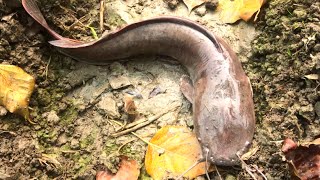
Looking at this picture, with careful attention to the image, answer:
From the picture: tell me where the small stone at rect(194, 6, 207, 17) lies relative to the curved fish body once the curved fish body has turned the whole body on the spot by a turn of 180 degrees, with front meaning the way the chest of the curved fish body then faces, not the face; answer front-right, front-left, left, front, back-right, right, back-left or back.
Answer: front

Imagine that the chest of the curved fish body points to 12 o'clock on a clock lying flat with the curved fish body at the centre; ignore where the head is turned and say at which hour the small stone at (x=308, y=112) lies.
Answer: The small stone is roughly at 10 o'clock from the curved fish body.

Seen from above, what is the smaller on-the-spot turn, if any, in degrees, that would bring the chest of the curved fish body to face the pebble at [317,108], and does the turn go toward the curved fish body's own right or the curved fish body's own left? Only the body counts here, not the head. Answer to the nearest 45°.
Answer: approximately 45° to the curved fish body's own left

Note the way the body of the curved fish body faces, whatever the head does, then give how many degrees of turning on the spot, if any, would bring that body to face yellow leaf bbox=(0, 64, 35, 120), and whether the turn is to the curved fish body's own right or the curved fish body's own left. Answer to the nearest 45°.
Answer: approximately 90° to the curved fish body's own right

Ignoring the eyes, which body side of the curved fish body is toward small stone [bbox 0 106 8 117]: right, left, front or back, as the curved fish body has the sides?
right

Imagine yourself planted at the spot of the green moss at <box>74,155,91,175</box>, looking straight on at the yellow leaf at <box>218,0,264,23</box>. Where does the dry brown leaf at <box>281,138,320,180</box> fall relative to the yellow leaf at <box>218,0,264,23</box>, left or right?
right

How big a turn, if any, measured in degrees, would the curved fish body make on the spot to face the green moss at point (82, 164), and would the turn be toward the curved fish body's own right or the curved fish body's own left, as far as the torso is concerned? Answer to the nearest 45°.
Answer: approximately 45° to the curved fish body's own right

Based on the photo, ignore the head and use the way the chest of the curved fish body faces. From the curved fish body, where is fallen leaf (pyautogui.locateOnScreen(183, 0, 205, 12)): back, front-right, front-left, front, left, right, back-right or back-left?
back

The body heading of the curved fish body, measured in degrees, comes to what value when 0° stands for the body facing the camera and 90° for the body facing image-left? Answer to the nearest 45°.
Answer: approximately 0°

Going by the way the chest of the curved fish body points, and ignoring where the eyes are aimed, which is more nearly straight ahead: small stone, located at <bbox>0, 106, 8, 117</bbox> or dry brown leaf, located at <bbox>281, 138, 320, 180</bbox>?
the dry brown leaf
